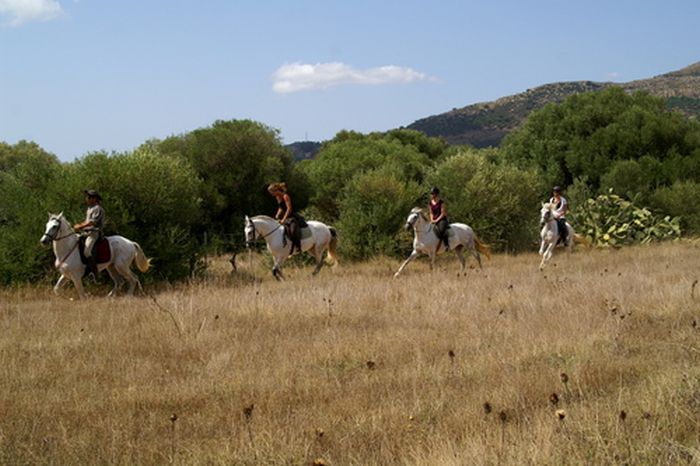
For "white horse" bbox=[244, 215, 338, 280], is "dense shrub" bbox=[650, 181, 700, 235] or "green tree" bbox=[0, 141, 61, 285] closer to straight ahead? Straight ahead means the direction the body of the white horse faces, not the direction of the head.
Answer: the green tree

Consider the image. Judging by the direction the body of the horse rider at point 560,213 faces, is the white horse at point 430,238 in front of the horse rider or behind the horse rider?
in front

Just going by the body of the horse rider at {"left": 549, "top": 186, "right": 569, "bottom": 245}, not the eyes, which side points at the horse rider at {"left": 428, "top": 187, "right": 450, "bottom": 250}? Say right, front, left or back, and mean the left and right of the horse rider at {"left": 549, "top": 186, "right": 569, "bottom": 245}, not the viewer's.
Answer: front

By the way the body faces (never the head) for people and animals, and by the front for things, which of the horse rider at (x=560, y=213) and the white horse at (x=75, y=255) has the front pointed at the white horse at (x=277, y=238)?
the horse rider

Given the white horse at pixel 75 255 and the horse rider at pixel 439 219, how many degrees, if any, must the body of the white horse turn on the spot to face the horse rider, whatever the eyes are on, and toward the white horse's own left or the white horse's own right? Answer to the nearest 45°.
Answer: approximately 180°

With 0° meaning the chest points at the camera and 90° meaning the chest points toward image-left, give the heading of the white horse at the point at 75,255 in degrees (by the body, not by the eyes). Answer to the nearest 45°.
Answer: approximately 90°

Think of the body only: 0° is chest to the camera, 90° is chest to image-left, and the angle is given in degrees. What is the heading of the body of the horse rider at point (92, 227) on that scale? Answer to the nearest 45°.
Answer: approximately 90°

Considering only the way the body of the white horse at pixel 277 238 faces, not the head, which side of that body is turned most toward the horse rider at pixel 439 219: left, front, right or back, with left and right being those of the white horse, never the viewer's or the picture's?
back

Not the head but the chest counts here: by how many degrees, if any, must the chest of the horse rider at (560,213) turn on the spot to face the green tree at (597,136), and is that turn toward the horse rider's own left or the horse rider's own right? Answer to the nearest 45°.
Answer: approximately 135° to the horse rider's own right

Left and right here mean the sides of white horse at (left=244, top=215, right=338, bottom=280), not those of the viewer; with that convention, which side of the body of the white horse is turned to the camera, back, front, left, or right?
left

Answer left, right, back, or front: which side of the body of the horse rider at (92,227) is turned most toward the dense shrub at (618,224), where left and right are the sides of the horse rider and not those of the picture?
back

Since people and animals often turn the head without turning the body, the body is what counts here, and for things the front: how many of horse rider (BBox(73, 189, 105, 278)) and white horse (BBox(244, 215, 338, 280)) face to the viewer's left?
2

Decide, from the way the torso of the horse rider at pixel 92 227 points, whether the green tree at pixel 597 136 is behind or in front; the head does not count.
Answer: behind

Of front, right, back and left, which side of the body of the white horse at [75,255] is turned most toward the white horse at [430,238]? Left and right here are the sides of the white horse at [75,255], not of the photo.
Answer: back
